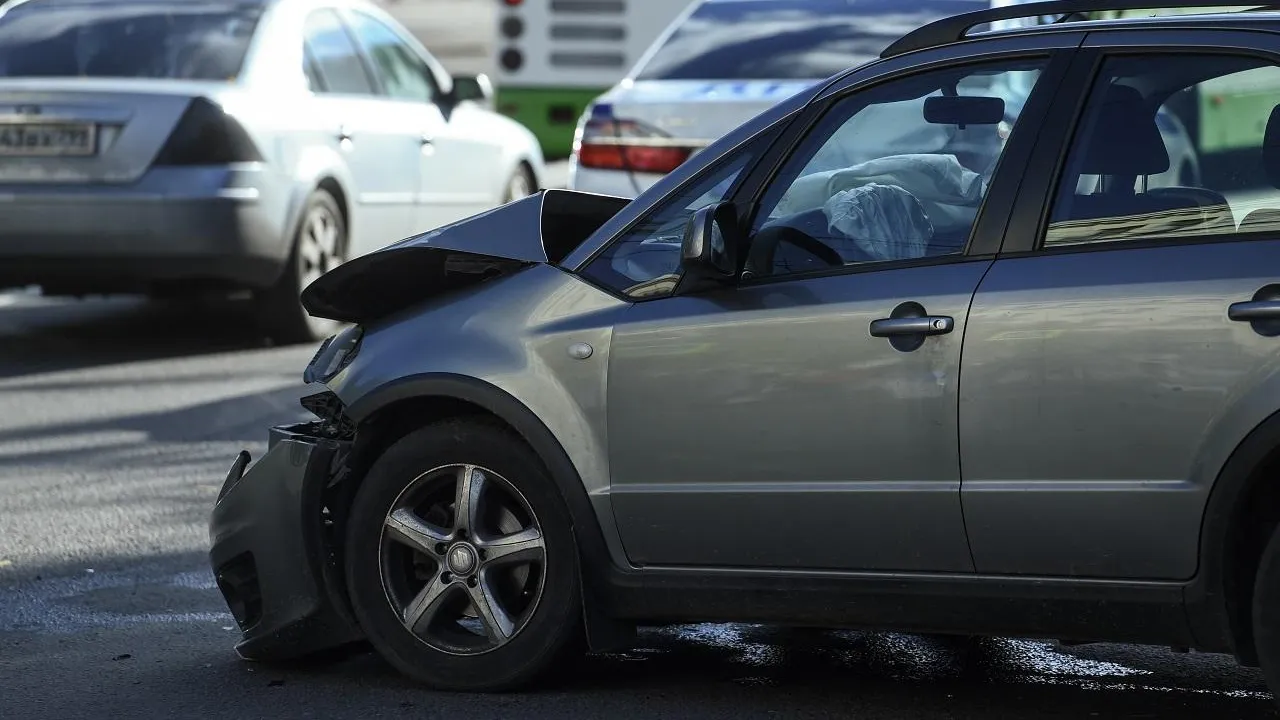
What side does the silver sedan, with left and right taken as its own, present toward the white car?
right

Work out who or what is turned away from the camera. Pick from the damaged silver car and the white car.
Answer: the white car

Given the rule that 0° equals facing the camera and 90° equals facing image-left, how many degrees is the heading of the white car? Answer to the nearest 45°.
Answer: approximately 180°

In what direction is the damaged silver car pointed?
to the viewer's left

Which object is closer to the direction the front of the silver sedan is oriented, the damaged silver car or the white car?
the white car

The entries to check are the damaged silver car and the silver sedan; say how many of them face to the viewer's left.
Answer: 1

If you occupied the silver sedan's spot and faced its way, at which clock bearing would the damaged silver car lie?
The damaged silver car is roughly at 4 o'clock from the silver sedan.

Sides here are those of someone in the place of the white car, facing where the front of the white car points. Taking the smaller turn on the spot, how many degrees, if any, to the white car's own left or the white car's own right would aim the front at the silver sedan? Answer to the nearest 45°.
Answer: approximately 90° to the white car's own left

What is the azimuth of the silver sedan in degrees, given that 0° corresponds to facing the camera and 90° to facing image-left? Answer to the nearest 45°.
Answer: approximately 225°

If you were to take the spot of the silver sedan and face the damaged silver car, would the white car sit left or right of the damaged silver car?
left

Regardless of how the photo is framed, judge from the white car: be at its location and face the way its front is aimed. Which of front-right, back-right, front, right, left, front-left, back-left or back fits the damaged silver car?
back

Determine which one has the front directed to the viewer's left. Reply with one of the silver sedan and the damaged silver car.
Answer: the damaged silver car
